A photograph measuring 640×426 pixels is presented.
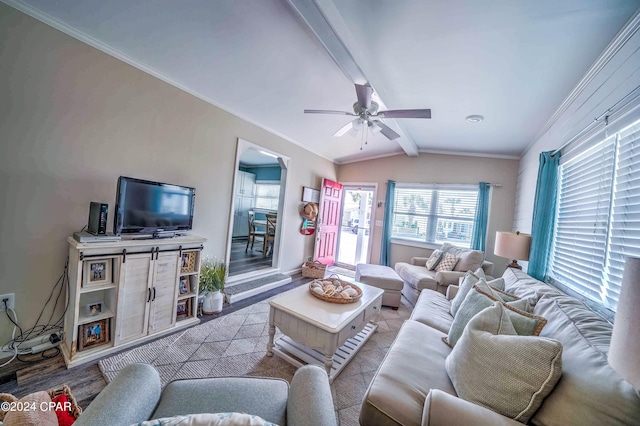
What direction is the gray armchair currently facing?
away from the camera

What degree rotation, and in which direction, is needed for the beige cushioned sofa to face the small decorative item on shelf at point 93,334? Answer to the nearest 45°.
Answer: approximately 45° to its left

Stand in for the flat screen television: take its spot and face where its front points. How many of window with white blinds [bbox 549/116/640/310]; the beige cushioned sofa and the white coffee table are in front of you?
3

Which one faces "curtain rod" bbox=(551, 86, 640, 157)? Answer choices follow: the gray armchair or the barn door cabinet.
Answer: the barn door cabinet

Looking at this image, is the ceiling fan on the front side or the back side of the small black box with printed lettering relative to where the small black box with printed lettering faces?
on the front side

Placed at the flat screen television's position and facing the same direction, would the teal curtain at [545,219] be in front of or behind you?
in front

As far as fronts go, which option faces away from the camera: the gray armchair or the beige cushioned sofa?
the gray armchair

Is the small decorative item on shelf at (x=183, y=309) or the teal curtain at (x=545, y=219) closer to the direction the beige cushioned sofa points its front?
the small decorative item on shelf

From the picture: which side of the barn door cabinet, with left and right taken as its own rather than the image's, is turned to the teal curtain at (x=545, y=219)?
front

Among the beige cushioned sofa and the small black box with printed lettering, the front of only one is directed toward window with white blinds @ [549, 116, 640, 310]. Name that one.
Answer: the small black box with printed lettering

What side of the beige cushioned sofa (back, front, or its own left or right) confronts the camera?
left

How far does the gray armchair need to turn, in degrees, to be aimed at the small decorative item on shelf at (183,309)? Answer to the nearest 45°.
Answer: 0° — it already faces it

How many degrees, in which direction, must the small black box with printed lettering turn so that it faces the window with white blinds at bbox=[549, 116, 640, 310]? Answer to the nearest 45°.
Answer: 0° — it already faces it

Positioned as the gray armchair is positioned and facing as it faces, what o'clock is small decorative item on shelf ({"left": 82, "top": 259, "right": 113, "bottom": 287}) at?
The small decorative item on shelf is roughly at 11 o'clock from the gray armchair.

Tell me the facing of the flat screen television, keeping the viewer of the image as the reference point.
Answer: facing the viewer and to the right of the viewer

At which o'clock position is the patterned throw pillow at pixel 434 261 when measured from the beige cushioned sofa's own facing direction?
The patterned throw pillow is roughly at 2 o'clock from the beige cushioned sofa.
